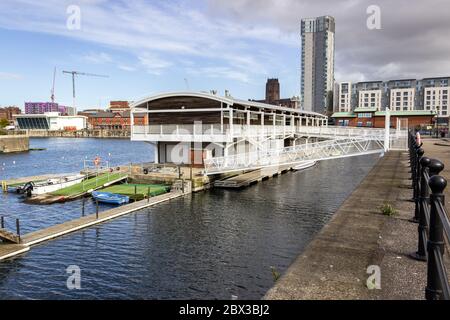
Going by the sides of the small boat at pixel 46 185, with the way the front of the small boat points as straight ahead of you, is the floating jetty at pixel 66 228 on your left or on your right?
on your right

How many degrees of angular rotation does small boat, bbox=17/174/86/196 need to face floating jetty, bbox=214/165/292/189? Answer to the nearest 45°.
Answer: approximately 45° to its right

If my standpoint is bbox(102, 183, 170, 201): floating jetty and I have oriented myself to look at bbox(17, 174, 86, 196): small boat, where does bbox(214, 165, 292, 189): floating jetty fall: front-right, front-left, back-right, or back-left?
back-right

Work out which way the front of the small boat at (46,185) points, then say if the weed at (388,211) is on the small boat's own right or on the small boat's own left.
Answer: on the small boat's own right

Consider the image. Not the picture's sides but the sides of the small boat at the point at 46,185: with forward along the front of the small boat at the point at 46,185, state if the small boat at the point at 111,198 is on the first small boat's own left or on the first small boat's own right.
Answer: on the first small boat's own right

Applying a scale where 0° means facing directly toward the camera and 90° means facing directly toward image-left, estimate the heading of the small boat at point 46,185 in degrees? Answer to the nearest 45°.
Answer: approximately 225°
